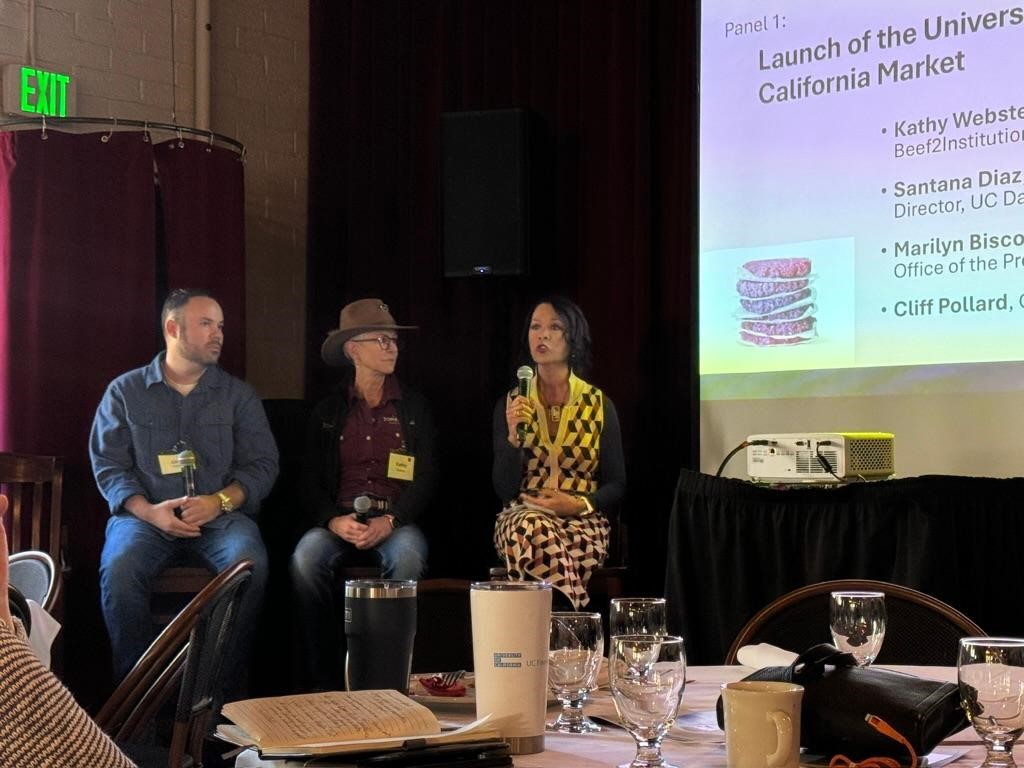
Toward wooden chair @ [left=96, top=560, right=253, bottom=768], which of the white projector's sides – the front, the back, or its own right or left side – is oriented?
back

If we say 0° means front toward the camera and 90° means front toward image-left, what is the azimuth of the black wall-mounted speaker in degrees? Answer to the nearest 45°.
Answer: approximately 0°

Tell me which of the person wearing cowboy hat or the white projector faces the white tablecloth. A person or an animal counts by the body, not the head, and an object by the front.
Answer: the person wearing cowboy hat
